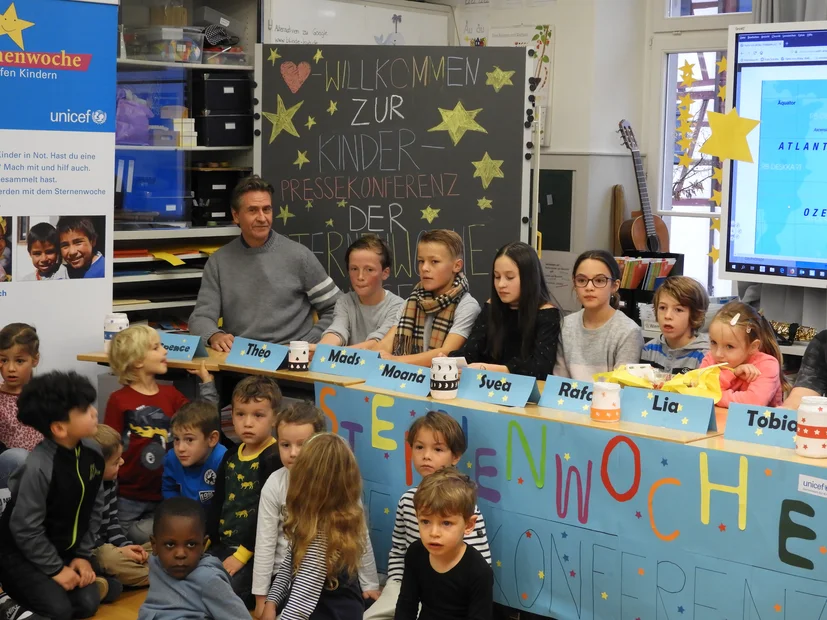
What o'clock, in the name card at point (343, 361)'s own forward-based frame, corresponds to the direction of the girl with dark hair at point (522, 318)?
The girl with dark hair is roughly at 9 o'clock from the name card.

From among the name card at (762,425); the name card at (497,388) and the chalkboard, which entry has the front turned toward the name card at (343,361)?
the chalkboard

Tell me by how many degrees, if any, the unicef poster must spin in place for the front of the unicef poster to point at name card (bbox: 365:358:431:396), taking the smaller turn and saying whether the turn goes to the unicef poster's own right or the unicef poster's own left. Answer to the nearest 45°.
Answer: approximately 45° to the unicef poster's own left

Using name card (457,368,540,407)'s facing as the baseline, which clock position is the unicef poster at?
The unicef poster is roughly at 4 o'clock from the name card.

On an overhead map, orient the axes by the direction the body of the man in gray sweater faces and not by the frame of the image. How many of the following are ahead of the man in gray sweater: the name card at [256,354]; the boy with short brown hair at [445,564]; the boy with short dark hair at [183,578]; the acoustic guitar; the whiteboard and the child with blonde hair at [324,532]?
4

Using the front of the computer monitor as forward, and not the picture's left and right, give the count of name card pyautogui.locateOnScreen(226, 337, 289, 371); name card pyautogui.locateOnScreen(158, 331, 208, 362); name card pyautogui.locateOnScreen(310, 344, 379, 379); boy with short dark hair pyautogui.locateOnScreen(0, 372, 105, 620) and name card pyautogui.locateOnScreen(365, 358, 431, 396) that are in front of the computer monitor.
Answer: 5

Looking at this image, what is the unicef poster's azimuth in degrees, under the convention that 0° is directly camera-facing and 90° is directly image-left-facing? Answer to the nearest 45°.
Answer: approximately 0°

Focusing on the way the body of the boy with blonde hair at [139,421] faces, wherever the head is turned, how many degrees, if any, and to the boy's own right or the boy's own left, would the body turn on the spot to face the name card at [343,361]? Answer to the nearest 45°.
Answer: approximately 45° to the boy's own left

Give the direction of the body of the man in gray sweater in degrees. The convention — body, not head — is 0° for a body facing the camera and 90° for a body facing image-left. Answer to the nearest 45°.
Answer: approximately 0°

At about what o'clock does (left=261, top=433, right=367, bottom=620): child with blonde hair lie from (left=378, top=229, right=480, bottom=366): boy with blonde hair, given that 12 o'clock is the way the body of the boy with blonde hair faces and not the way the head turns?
The child with blonde hair is roughly at 11 o'clock from the boy with blonde hair.

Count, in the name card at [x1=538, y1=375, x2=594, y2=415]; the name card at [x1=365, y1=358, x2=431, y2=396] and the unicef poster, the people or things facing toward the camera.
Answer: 3

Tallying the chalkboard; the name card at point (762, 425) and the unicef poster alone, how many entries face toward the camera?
3

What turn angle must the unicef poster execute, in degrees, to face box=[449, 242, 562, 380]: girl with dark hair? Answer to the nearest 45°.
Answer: approximately 45° to its left

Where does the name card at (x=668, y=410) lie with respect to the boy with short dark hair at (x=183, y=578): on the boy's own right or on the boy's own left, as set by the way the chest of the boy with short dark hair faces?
on the boy's own left
